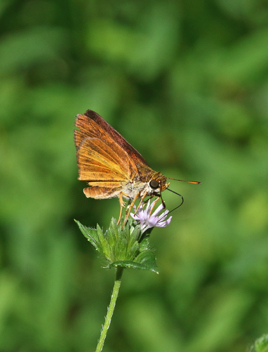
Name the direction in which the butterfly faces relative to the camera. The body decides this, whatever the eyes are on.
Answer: to the viewer's right
